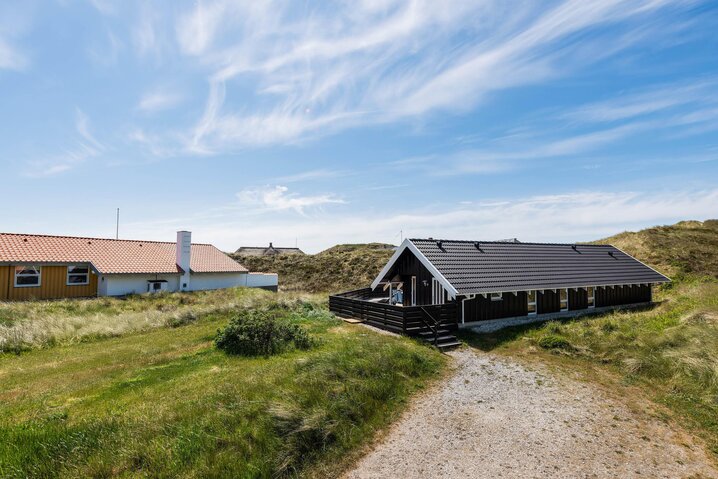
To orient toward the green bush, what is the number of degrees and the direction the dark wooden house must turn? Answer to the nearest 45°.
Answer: approximately 45° to its right

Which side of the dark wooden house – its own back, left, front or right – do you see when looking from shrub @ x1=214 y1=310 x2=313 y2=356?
front

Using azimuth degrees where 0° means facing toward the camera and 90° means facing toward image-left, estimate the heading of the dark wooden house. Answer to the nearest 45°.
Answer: approximately 45°

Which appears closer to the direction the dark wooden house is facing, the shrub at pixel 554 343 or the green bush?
the green bush
